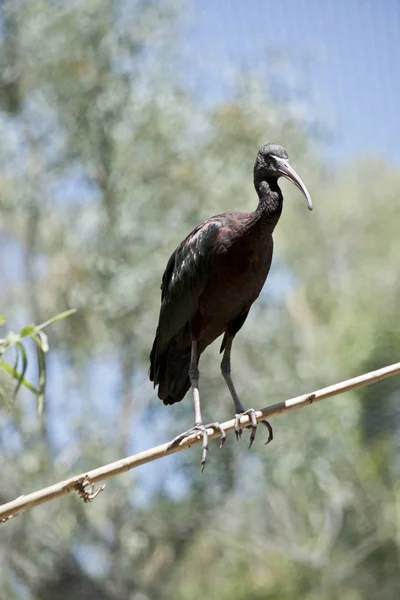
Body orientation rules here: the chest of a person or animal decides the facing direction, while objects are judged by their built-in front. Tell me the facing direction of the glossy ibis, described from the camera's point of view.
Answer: facing the viewer and to the right of the viewer
